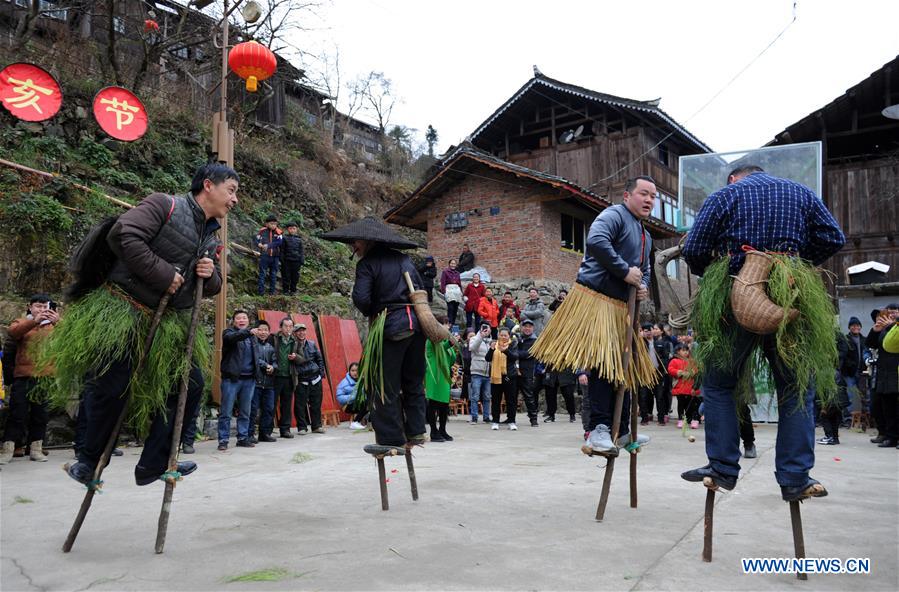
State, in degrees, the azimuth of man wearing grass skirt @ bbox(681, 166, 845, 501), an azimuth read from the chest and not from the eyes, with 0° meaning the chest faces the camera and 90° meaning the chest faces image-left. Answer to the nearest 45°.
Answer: approximately 180°

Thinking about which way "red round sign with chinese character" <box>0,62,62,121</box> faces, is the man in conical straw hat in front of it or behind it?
in front

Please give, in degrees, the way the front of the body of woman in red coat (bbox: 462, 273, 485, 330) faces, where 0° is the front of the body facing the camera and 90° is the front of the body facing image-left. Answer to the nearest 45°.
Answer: approximately 0°

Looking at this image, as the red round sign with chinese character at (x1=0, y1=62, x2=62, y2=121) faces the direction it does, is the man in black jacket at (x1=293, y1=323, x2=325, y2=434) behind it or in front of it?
in front

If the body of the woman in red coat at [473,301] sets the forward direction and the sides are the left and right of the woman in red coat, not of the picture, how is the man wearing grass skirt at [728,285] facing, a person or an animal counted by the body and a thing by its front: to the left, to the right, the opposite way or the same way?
the opposite way

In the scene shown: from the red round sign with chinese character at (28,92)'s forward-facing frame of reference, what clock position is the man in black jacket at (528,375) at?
The man in black jacket is roughly at 10 o'clock from the red round sign with chinese character.

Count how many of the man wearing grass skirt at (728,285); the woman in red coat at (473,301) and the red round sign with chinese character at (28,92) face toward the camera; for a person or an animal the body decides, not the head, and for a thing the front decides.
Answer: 2

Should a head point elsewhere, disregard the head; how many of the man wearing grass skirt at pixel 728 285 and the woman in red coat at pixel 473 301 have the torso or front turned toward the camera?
1

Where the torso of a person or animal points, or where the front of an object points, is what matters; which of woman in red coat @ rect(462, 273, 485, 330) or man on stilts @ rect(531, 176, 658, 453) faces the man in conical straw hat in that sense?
the woman in red coat

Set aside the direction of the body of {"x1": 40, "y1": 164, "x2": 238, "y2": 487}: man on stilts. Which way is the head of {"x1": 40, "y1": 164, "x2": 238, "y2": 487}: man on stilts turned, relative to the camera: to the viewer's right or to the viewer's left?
to the viewer's right
